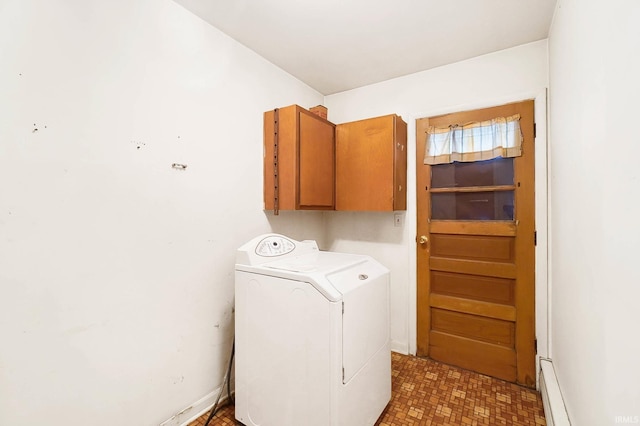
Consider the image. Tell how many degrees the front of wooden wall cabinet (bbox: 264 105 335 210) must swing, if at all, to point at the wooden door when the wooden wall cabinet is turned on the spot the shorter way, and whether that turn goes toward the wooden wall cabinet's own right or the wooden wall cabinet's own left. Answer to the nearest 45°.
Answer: approximately 45° to the wooden wall cabinet's own left

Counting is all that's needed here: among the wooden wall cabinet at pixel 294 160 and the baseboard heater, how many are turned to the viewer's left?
1

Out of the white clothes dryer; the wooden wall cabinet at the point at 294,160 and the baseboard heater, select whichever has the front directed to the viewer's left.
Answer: the baseboard heater

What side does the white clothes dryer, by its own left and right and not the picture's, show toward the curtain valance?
left

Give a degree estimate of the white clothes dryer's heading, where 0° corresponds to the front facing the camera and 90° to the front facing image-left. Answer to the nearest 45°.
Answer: approximately 315°

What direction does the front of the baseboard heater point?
to the viewer's left

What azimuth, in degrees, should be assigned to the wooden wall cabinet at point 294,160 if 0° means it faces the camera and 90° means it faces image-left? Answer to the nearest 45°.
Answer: approximately 315°

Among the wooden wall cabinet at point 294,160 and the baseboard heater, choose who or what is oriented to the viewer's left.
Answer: the baseboard heater
